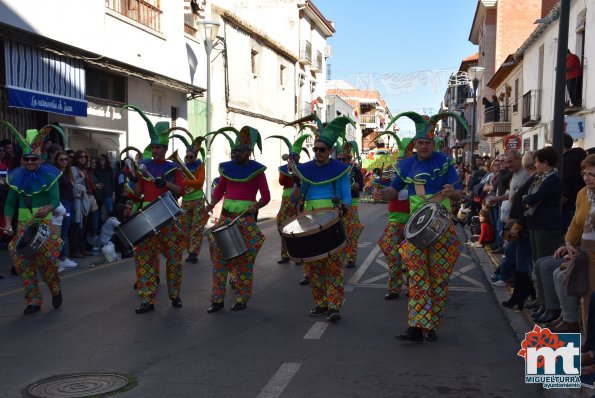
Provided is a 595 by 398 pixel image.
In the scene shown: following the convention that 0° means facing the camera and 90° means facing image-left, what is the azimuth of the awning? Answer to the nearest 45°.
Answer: approximately 315°

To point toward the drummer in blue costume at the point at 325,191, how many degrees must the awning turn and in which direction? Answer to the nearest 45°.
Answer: approximately 45° to its right

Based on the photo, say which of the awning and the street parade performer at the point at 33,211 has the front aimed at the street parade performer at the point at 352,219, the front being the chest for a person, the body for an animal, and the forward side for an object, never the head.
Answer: the awning

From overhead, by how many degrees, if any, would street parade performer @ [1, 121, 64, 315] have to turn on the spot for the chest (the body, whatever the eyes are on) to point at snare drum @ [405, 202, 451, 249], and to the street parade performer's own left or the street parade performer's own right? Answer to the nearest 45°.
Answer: approximately 45° to the street parade performer's own left

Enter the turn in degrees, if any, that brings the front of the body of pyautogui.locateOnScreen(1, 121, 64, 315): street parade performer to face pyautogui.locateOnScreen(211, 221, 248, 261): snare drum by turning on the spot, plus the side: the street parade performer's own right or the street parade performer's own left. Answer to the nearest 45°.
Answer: approximately 45° to the street parade performer's own left

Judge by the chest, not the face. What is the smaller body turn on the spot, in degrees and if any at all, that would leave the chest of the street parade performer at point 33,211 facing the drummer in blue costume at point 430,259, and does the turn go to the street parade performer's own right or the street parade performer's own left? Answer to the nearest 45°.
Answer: approximately 45° to the street parade performer's own left

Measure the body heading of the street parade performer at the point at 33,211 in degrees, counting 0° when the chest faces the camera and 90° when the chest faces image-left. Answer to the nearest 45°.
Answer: approximately 0°

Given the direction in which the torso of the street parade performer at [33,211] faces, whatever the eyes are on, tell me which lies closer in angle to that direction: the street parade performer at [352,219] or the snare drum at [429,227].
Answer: the snare drum

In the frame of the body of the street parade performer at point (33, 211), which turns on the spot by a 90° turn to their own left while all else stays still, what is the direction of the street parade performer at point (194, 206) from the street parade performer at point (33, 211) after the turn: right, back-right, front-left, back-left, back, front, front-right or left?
front-left

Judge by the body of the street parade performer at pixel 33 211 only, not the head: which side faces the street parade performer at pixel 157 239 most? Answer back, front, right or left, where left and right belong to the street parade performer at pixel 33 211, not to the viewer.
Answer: left
